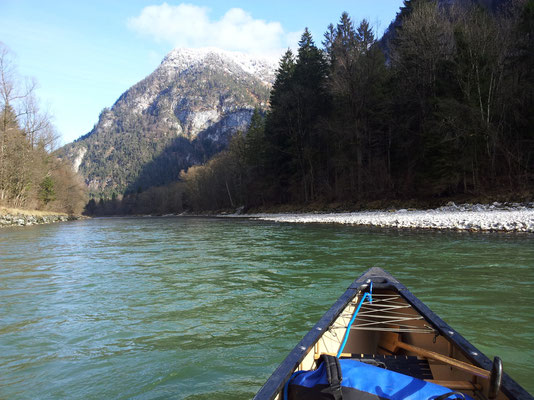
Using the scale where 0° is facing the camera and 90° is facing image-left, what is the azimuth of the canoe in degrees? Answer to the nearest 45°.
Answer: approximately 180°
